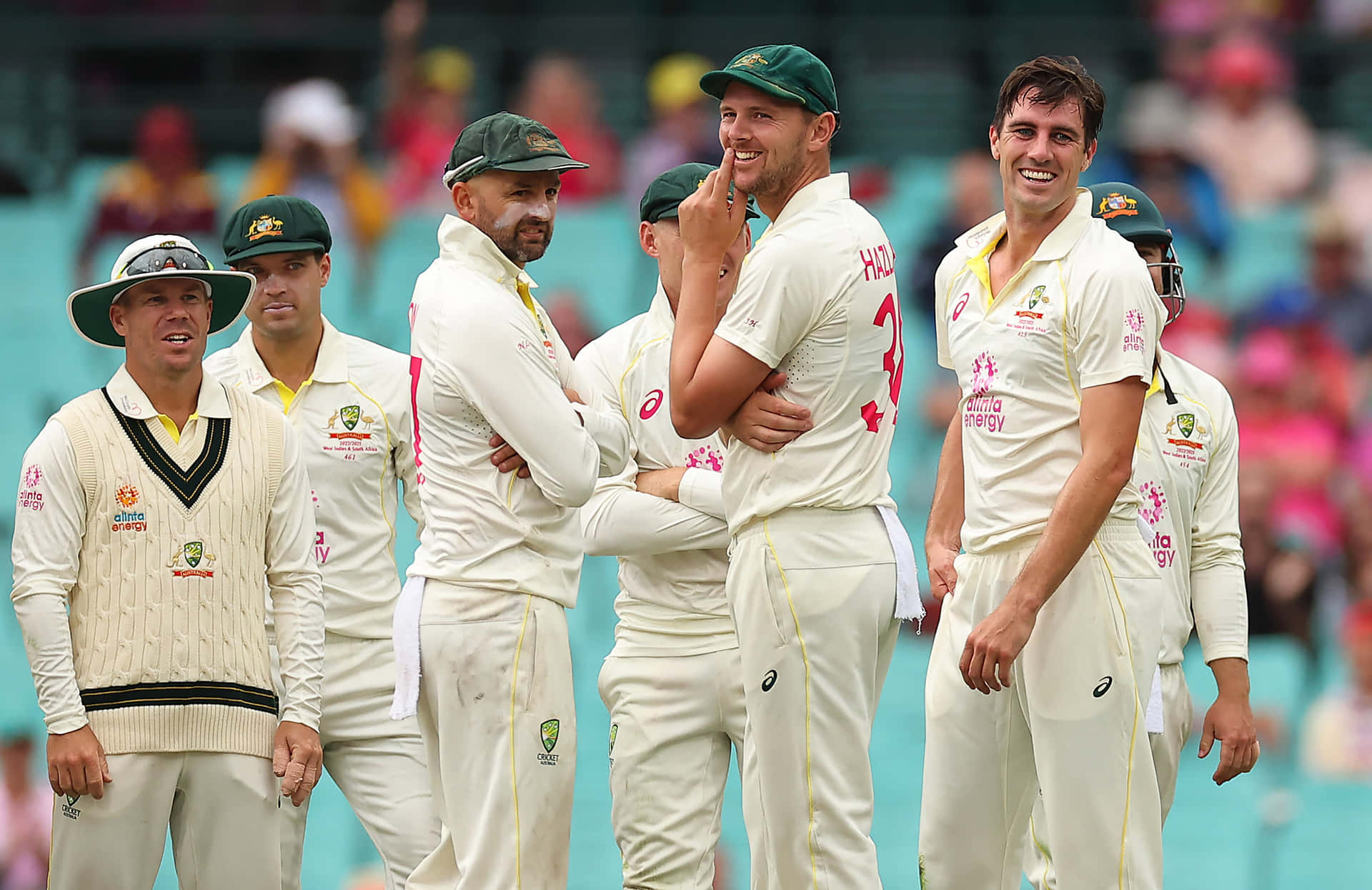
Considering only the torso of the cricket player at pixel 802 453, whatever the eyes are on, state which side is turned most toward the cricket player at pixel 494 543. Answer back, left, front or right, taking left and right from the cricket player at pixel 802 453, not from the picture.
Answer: front

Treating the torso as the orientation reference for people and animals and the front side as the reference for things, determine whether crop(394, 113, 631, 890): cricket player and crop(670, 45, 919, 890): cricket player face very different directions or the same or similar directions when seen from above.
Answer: very different directions

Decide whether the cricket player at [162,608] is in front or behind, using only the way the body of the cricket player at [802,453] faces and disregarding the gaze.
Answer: in front

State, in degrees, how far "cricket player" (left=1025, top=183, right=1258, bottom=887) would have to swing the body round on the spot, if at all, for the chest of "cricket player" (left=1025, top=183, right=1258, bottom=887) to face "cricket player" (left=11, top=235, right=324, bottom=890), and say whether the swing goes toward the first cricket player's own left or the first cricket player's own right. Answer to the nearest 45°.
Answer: approximately 45° to the first cricket player's own right

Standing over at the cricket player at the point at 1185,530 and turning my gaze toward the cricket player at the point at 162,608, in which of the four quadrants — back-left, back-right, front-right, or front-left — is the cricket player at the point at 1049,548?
front-left

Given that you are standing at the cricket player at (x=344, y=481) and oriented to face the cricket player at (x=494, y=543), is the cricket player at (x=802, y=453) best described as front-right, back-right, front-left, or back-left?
front-left

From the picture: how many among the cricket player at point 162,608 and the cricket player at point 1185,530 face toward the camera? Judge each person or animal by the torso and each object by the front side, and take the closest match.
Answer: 2

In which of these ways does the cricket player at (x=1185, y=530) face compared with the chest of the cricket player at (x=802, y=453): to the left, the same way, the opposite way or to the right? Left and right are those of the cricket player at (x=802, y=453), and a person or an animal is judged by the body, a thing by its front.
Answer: to the left

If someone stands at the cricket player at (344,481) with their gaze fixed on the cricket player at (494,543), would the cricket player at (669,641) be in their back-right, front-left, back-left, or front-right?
front-left

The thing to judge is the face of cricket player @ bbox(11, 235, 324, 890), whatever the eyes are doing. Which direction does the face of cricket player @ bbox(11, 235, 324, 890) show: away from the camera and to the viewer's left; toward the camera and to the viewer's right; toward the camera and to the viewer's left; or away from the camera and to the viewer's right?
toward the camera and to the viewer's right

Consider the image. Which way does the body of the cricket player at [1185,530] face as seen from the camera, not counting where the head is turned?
toward the camera

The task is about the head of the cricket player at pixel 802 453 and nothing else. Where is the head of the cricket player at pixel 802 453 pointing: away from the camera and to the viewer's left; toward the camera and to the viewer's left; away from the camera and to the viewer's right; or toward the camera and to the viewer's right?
toward the camera and to the viewer's left

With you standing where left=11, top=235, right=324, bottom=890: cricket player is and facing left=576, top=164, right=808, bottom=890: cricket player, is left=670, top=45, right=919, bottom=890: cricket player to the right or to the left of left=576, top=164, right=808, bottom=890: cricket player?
right

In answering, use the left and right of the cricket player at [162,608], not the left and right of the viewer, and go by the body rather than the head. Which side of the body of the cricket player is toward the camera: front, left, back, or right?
front

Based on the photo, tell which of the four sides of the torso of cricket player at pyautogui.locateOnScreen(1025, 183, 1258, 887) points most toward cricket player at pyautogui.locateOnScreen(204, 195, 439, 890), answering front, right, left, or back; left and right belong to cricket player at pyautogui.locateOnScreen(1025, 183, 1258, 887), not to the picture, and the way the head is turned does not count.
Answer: right
